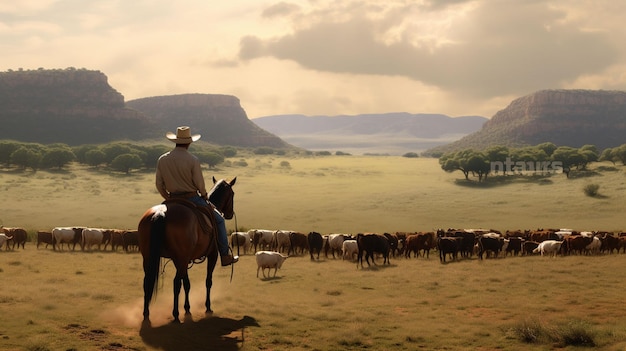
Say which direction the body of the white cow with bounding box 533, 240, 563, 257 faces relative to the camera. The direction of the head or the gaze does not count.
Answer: to the viewer's left

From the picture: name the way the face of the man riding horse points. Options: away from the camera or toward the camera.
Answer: away from the camera

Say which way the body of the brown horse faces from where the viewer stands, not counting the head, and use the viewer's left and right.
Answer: facing away from the viewer and to the right of the viewer

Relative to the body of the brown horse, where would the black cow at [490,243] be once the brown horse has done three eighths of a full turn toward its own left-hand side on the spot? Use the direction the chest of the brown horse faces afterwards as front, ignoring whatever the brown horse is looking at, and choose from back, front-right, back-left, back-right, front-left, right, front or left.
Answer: back-right

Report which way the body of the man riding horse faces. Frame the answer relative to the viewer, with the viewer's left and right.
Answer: facing away from the viewer and to the right of the viewer

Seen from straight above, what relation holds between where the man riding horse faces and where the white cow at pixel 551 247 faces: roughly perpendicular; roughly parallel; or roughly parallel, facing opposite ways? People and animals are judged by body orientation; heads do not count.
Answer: roughly perpendicular

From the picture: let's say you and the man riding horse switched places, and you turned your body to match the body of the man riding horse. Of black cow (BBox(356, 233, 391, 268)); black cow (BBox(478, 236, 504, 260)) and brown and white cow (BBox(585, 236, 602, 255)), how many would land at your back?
0

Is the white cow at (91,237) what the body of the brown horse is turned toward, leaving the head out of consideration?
no

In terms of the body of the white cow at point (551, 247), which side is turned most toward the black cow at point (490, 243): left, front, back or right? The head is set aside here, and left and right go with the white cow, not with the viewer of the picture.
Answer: front

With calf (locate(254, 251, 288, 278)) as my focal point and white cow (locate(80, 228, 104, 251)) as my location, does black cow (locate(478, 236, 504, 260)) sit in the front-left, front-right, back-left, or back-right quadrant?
front-left

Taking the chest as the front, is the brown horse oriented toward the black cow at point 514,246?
yes

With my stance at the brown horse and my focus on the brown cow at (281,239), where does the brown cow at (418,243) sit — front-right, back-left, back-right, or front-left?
front-right

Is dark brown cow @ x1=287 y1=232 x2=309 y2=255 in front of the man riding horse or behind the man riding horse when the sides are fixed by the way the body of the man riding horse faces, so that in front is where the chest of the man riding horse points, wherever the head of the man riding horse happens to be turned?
in front

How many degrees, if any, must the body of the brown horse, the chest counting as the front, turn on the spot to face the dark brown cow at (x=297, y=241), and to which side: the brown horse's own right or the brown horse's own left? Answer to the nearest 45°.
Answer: approximately 45° to the brown horse's own left

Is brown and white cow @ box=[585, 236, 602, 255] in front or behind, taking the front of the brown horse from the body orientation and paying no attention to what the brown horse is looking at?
in front

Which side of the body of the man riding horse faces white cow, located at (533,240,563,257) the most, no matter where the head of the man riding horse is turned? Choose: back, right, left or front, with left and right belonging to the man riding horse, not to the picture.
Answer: front

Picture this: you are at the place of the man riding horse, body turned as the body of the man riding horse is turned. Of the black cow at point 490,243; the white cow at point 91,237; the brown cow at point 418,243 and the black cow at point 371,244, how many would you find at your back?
0

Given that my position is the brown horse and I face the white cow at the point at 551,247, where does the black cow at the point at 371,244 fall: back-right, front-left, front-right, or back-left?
front-left
